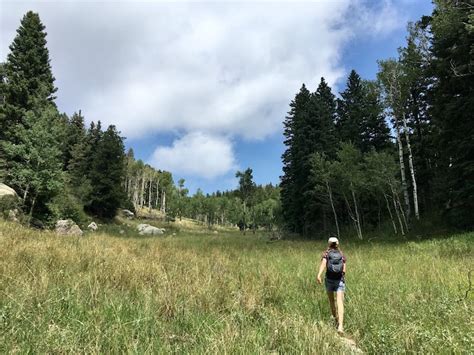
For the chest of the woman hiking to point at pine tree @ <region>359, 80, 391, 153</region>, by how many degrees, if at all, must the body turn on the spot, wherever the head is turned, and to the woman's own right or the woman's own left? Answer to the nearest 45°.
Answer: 0° — they already face it

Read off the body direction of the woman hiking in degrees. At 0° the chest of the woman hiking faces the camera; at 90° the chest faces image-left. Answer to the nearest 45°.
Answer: approximately 180°

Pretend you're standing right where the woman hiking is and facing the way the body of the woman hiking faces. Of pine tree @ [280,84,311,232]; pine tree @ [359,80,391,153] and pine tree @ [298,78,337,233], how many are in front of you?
3

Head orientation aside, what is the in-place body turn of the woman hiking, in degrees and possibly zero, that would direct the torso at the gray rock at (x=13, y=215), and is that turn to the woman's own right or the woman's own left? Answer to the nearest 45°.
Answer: approximately 45° to the woman's own left

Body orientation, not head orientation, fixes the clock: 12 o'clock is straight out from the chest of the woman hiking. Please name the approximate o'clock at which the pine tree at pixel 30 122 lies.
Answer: The pine tree is roughly at 10 o'clock from the woman hiking.

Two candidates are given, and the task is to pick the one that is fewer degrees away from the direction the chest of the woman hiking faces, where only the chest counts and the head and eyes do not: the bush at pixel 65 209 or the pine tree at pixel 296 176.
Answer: the pine tree

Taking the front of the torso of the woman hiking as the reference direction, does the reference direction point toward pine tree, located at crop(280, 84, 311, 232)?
yes

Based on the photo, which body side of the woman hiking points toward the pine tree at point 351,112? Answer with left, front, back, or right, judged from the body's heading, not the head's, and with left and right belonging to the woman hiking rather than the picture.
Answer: front

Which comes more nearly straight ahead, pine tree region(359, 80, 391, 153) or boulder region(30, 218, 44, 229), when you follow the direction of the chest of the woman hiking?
the pine tree

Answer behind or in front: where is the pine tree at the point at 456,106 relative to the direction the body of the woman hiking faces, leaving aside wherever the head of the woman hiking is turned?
in front

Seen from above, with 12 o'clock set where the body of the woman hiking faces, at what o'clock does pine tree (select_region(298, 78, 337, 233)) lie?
The pine tree is roughly at 12 o'clock from the woman hiking.
